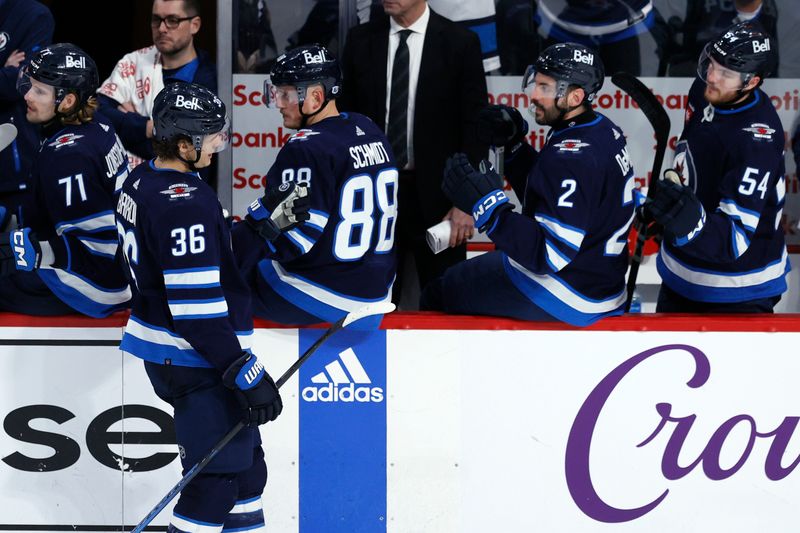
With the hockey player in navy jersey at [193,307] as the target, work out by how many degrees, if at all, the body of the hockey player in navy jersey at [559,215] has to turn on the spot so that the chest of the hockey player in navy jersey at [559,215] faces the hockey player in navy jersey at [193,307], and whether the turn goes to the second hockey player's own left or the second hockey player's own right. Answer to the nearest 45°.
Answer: approximately 45° to the second hockey player's own left

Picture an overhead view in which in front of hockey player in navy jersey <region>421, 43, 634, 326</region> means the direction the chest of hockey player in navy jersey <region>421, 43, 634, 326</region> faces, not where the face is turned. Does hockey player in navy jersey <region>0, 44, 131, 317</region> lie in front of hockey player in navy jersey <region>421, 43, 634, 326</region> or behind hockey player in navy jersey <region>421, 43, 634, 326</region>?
in front

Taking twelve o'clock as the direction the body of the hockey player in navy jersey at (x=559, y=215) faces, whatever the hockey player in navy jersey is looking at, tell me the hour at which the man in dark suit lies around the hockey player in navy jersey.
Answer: The man in dark suit is roughly at 2 o'clock from the hockey player in navy jersey.

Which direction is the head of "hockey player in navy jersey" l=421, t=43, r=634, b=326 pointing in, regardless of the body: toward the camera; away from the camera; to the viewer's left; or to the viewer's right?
to the viewer's left

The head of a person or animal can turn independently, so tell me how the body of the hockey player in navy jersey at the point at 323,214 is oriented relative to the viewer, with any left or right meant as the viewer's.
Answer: facing away from the viewer and to the left of the viewer

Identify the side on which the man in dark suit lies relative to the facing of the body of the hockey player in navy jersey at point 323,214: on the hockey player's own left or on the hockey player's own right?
on the hockey player's own right
